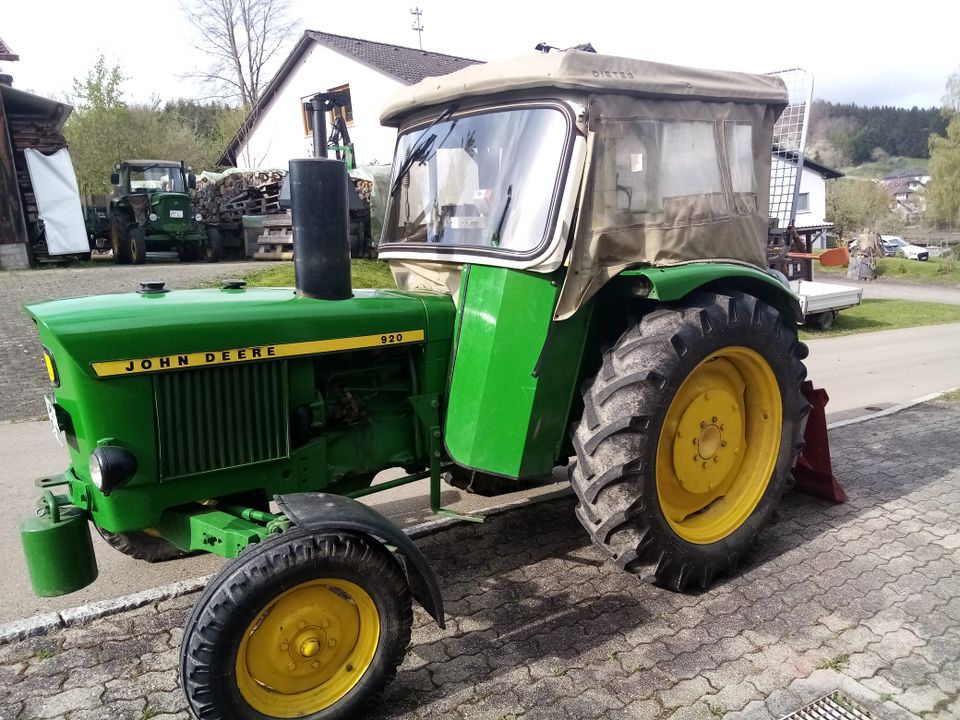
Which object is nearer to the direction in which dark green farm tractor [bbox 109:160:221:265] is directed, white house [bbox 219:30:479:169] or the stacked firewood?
the stacked firewood

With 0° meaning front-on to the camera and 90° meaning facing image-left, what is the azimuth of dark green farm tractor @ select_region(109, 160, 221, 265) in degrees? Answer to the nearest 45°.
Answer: approximately 315°

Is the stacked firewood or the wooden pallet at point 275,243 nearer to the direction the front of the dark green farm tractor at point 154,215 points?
the wooden pallet

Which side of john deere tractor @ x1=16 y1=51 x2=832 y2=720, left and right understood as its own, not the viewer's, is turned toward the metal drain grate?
left

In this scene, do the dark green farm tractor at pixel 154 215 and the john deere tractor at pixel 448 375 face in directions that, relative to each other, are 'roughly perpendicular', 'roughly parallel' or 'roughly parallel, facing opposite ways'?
roughly perpendicular

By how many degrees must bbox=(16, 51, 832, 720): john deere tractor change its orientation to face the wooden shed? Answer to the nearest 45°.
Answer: approximately 90° to its right

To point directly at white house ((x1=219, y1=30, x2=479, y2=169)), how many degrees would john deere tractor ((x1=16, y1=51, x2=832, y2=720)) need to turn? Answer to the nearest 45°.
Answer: approximately 135° to its right
